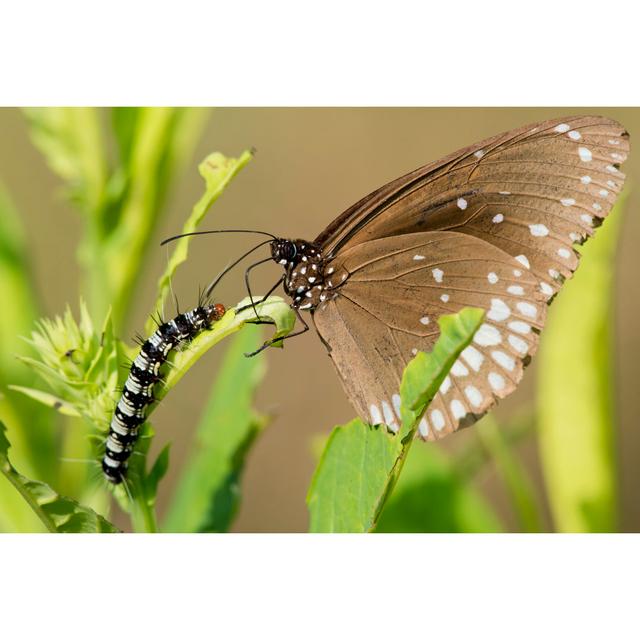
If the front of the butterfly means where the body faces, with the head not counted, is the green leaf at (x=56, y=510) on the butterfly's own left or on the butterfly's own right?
on the butterfly's own left

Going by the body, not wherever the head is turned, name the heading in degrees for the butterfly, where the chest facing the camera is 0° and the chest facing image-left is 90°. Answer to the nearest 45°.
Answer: approximately 90°

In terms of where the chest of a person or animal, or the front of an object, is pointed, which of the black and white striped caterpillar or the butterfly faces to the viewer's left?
the butterfly

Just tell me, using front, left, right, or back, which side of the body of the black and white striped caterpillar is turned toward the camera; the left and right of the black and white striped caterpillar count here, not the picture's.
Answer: right

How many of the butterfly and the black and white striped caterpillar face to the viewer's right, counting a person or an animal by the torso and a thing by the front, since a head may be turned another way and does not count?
1

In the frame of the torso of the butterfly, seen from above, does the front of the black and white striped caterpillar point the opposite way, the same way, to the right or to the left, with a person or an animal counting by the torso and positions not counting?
the opposite way
